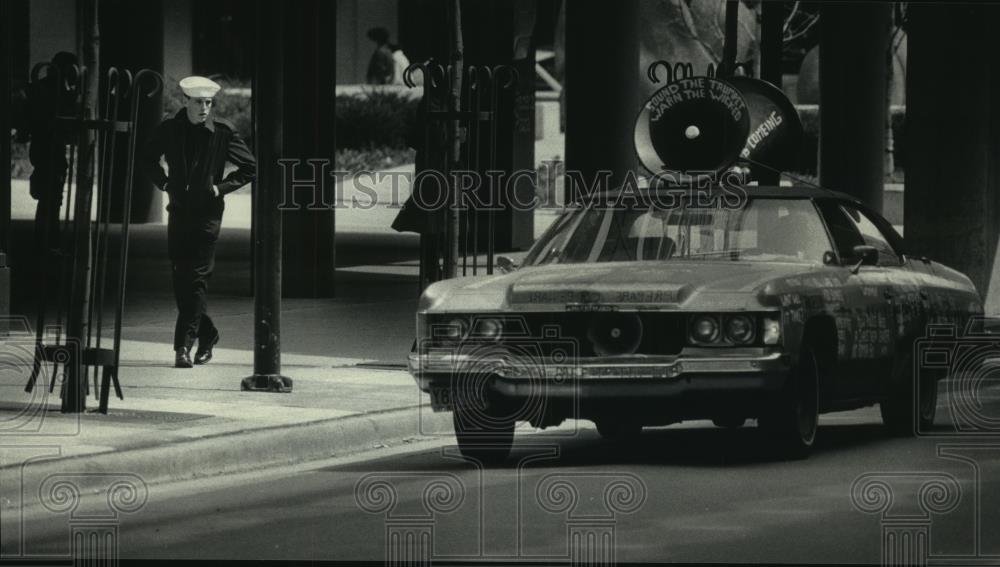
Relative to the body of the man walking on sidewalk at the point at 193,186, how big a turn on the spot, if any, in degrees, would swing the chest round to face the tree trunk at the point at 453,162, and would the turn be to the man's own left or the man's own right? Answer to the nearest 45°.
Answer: approximately 90° to the man's own left

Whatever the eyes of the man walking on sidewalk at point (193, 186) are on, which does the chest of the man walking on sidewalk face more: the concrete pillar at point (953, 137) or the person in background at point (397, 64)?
the concrete pillar

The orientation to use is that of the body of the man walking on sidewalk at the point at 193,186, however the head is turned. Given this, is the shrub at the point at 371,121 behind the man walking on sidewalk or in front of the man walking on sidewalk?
behind

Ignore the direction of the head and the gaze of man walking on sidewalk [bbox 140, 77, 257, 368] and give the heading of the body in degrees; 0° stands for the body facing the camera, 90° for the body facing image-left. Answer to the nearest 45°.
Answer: approximately 0°

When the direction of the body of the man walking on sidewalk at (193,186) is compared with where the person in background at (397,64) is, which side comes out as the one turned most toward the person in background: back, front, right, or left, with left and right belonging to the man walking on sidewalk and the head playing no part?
back

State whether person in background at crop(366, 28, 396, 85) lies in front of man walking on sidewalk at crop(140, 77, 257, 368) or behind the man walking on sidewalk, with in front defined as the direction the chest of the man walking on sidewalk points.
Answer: behind

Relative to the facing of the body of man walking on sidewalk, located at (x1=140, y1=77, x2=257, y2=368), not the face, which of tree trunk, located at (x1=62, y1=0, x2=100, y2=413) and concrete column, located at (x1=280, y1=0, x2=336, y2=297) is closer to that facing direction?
the tree trunk
